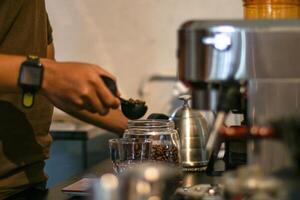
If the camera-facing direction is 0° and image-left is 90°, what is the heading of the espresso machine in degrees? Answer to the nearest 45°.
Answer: approximately 45°
